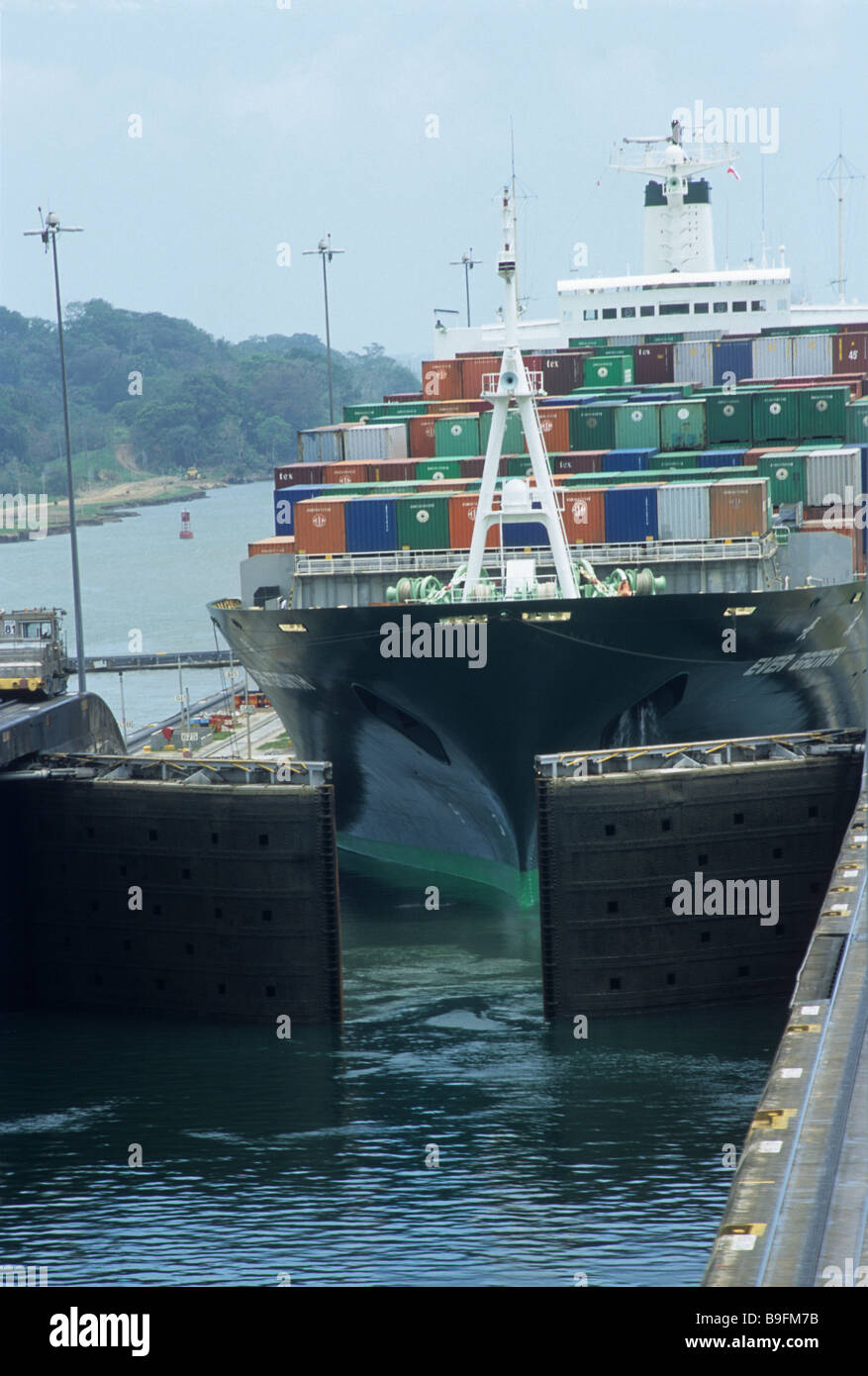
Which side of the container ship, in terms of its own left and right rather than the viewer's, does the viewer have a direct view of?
front

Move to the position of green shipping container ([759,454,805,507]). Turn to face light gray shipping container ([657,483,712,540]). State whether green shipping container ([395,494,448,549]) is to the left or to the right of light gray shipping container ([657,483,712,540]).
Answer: right
